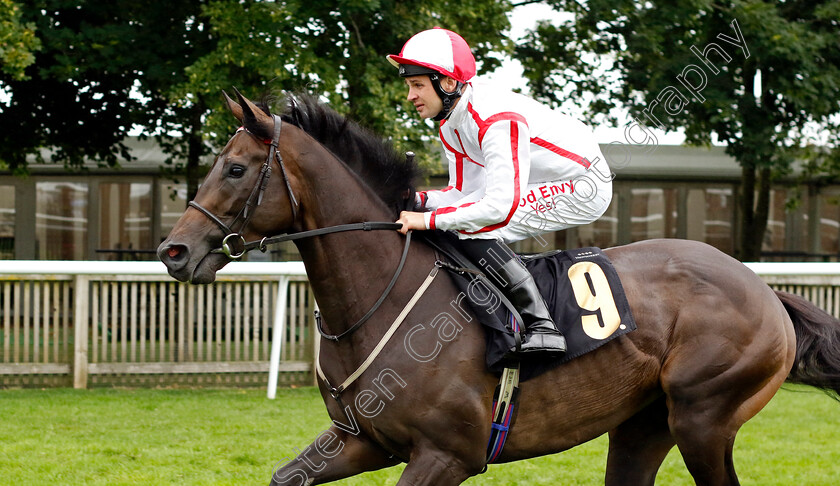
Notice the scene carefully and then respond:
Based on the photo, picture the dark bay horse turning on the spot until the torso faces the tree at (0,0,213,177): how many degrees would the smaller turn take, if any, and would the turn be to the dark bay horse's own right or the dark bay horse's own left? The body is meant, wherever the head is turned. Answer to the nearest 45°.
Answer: approximately 45° to the dark bay horse's own right

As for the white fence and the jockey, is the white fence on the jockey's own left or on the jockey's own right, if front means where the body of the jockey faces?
on the jockey's own right

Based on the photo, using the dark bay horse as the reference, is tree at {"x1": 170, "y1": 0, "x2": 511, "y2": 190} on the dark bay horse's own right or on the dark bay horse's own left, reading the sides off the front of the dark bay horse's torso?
on the dark bay horse's own right

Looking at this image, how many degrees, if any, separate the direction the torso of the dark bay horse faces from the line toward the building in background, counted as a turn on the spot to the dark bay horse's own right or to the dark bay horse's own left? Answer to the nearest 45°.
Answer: approximately 45° to the dark bay horse's own right

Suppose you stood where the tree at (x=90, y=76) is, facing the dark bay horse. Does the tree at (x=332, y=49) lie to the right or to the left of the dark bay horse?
left

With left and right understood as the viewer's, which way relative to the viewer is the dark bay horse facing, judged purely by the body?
facing to the left of the viewer

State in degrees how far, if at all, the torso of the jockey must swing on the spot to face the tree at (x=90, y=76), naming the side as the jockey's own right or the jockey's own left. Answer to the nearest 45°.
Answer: approximately 45° to the jockey's own right

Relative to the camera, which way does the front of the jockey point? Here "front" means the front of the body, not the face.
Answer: to the viewer's left

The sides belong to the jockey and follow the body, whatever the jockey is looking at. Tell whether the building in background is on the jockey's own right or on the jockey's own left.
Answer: on the jockey's own right

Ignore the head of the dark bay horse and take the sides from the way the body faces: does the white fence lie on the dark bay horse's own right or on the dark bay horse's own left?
on the dark bay horse's own right
